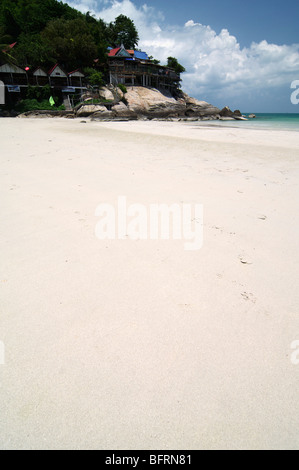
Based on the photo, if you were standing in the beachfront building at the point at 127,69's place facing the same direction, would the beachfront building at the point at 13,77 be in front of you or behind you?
in front

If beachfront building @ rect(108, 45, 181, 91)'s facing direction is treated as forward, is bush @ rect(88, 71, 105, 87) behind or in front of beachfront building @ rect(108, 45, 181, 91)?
in front

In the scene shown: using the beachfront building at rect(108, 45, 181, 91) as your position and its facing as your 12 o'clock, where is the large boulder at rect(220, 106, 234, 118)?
The large boulder is roughly at 9 o'clock from the beachfront building.

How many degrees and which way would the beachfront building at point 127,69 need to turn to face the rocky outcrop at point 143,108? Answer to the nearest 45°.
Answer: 0° — it already faces it

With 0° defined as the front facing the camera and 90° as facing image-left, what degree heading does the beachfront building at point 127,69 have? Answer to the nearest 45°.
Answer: approximately 0°

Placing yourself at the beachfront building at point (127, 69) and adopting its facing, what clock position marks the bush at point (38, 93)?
The bush is roughly at 3 o'clock from the beachfront building.

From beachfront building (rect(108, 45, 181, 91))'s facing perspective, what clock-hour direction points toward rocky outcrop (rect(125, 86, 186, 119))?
The rocky outcrop is roughly at 11 o'clock from the beachfront building.
